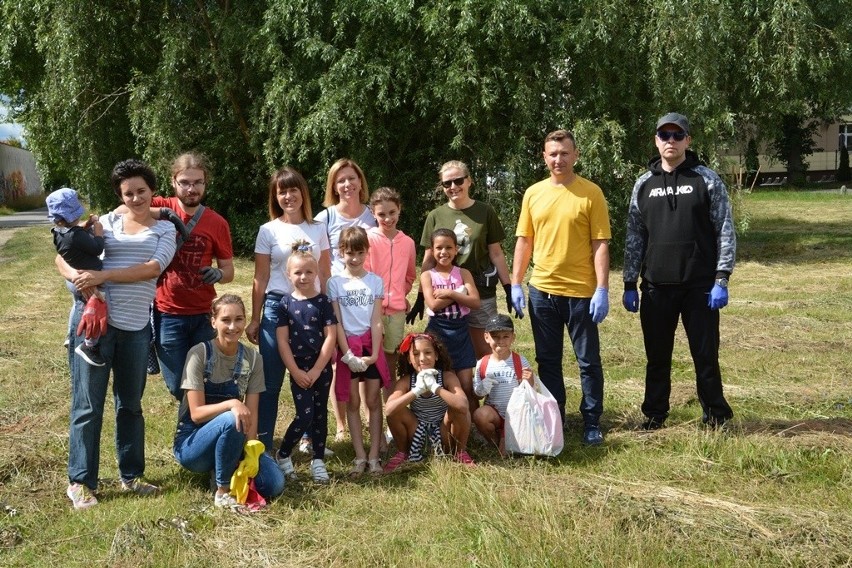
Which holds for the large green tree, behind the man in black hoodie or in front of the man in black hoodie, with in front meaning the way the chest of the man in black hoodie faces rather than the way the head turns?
behind

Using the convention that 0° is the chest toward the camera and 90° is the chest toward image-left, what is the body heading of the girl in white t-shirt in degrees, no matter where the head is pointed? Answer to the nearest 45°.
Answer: approximately 0°

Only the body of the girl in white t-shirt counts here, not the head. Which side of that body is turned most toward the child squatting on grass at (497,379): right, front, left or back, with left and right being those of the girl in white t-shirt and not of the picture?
left

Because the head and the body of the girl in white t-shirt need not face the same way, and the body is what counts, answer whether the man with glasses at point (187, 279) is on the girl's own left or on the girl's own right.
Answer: on the girl's own right
